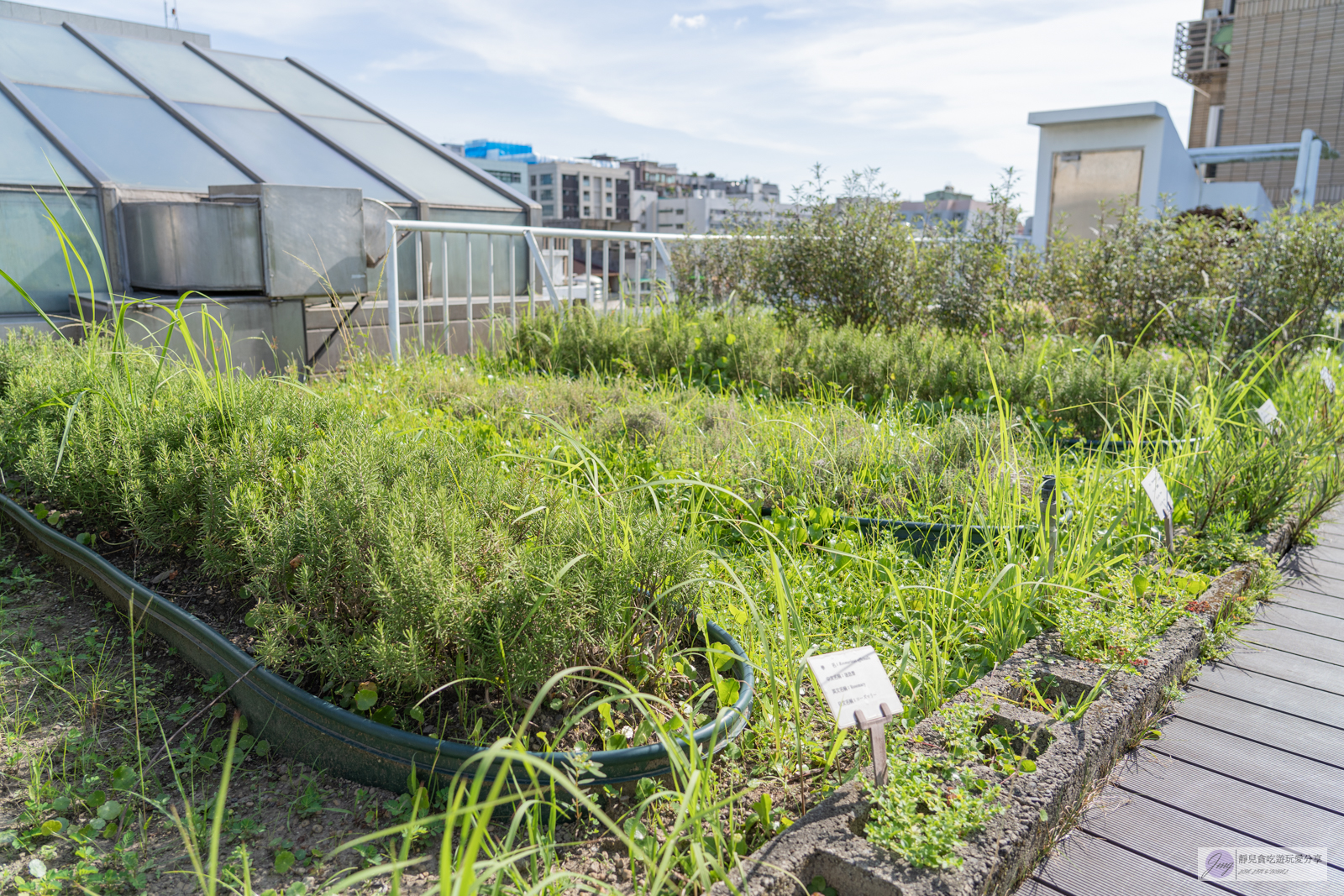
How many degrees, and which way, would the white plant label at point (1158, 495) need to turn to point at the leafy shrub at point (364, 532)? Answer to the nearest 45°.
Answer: approximately 90° to its right

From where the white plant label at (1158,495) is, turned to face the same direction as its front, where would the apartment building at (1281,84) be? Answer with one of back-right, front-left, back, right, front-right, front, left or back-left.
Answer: back-left

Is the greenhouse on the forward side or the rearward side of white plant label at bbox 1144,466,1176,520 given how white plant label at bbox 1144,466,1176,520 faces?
on the rearward side

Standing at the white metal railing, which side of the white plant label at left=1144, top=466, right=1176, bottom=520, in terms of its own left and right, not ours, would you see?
back

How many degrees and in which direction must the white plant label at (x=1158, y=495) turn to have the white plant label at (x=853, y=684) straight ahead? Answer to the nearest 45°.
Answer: approximately 45° to its right

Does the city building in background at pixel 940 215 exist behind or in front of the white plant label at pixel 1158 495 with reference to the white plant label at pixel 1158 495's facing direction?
behind

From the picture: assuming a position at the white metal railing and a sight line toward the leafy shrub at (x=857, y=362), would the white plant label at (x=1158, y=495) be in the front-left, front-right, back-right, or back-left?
front-right

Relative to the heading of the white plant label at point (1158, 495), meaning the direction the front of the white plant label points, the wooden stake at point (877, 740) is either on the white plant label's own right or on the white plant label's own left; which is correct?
on the white plant label's own right

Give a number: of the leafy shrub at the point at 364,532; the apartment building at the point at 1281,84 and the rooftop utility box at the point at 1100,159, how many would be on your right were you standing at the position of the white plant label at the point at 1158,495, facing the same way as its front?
1

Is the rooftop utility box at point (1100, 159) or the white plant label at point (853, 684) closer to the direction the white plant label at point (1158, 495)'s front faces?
the white plant label

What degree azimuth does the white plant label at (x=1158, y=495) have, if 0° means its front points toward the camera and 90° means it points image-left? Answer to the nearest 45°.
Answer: approximately 315°
